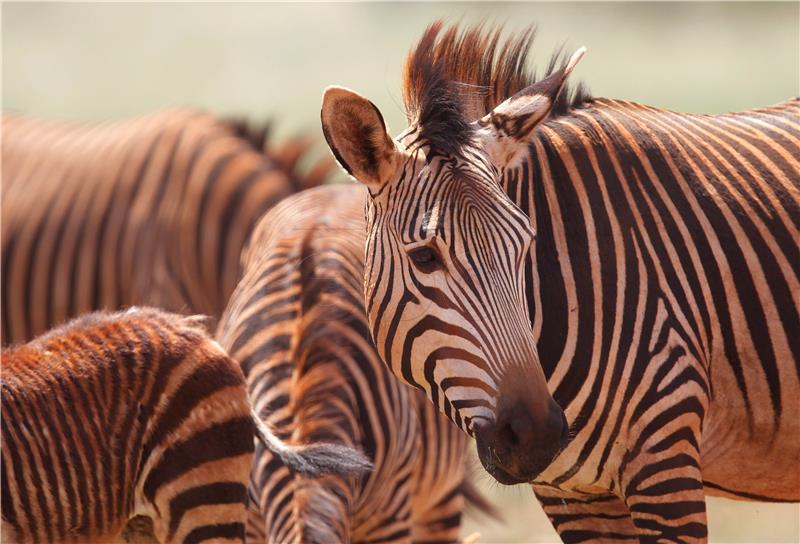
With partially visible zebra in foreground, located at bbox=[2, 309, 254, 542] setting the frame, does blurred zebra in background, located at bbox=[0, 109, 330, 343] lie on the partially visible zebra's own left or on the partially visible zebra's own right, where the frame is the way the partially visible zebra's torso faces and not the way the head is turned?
on the partially visible zebra's own right

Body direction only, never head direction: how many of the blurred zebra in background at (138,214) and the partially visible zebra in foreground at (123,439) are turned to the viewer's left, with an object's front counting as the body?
1

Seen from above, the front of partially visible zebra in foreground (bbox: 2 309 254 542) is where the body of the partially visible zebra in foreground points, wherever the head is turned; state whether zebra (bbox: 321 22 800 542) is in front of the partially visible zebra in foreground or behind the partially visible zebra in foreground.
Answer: behind

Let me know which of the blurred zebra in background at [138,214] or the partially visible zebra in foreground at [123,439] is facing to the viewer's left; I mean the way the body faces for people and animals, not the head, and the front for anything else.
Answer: the partially visible zebra in foreground at [123,439]

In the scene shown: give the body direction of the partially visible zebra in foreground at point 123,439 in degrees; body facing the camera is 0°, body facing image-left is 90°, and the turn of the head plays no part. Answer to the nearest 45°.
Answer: approximately 90°

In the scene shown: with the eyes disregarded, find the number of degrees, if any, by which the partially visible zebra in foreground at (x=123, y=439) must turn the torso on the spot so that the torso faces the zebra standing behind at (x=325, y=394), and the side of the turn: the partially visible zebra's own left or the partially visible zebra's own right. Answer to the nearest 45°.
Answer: approximately 135° to the partially visible zebra's own right

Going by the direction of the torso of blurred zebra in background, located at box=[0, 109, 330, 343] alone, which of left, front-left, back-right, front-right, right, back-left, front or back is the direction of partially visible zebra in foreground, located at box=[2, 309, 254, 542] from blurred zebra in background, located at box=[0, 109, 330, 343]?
right

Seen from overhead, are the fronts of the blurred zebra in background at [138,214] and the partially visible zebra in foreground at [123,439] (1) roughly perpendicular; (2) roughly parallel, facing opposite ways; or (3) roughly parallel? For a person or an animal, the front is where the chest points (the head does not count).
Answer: roughly parallel, facing opposite ways

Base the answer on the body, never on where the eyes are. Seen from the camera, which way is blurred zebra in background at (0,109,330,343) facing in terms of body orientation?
to the viewer's right

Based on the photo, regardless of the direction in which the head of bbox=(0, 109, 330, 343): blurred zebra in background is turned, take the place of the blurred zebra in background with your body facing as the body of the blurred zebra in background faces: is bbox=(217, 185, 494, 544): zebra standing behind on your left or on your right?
on your right
